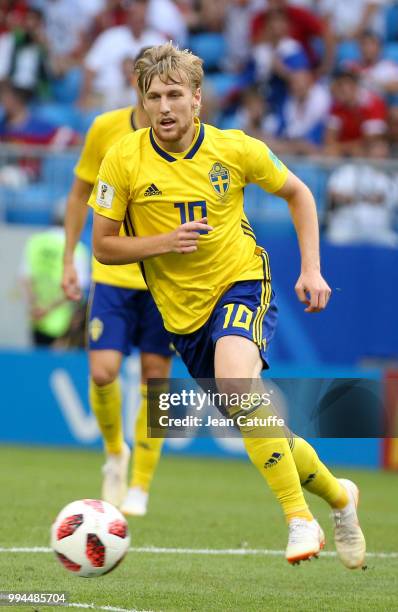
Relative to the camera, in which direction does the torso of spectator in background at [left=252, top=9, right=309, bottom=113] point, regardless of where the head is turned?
toward the camera

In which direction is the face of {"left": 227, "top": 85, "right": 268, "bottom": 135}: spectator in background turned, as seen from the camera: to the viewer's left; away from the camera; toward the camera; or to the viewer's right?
toward the camera

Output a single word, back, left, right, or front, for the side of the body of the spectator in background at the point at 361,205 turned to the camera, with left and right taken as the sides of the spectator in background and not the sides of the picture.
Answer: front

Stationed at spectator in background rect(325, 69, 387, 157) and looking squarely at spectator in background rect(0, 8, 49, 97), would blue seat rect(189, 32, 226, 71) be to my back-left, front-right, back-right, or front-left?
front-right

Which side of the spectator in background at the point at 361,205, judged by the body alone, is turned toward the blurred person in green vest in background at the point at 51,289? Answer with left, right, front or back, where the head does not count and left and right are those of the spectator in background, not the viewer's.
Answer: right

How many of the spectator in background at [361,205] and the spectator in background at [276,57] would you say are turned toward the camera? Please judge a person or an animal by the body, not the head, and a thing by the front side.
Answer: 2

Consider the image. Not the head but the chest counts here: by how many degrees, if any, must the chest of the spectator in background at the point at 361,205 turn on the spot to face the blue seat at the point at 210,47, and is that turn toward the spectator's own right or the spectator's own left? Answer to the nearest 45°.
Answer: approximately 135° to the spectator's own right

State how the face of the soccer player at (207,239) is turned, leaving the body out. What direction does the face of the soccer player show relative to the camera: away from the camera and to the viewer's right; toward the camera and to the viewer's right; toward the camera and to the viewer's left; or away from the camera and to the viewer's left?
toward the camera and to the viewer's left

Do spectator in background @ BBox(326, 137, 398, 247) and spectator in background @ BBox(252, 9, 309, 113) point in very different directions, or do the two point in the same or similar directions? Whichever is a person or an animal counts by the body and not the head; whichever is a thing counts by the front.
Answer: same or similar directions

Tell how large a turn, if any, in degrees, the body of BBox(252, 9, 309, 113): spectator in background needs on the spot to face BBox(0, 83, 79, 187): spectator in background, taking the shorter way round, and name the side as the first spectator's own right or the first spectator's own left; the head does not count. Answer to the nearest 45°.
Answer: approximately 90° to the first spectator's own right

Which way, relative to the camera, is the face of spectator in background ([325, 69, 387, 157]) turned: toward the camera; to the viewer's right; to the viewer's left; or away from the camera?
toward the camera

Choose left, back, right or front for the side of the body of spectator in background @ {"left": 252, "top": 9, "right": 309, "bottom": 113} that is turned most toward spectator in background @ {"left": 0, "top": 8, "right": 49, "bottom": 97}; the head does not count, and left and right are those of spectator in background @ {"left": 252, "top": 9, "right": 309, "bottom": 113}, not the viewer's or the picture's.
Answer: right

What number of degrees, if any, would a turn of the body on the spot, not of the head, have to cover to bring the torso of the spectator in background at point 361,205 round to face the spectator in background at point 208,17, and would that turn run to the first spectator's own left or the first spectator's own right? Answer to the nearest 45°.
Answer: approximately 135° to the first spectator's own right

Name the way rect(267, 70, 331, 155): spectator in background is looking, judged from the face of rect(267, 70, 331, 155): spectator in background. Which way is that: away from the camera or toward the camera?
toward the camera

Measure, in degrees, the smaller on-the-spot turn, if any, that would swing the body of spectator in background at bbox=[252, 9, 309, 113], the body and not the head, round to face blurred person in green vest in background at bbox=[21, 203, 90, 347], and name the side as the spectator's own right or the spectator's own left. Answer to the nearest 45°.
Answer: approximately 45° to the spectator's own right
